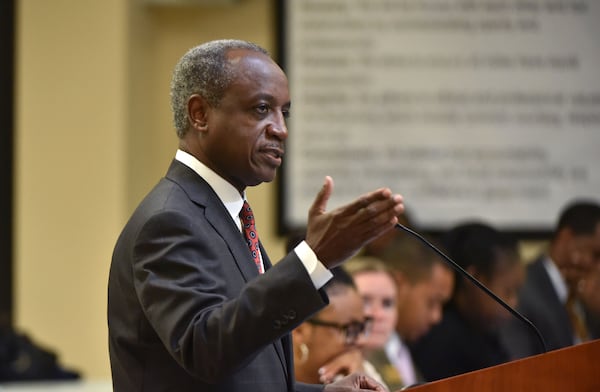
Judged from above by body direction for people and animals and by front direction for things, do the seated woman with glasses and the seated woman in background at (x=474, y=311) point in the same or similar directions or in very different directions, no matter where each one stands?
same or similar directions

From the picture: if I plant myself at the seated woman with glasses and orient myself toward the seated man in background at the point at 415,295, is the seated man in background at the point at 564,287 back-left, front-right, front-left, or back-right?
front-right

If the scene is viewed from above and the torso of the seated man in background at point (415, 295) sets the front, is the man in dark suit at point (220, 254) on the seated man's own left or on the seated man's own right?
on the seated man's own right

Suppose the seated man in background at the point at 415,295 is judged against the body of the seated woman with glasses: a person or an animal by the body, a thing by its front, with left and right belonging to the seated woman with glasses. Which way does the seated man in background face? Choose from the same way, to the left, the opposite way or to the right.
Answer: the same way

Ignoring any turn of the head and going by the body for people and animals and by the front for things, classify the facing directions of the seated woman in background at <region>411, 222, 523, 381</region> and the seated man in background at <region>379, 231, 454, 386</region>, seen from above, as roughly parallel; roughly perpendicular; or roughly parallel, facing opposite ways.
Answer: roughly parallel

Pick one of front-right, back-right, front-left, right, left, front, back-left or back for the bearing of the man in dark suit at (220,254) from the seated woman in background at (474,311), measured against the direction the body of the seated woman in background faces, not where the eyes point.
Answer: right
